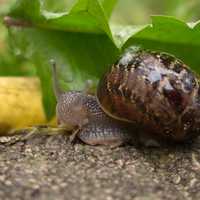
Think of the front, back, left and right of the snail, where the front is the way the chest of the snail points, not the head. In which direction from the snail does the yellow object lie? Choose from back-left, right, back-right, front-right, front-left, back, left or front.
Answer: front-right

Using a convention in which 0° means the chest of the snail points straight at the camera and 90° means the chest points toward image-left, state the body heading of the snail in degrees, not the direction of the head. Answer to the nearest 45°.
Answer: approximately 90°

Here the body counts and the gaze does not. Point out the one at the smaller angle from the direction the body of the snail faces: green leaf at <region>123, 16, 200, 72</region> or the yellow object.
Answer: the yellow object

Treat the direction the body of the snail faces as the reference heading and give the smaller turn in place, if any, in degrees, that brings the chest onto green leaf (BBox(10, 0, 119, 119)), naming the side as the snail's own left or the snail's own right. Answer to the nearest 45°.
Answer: approximately 45° to the snail's own right
